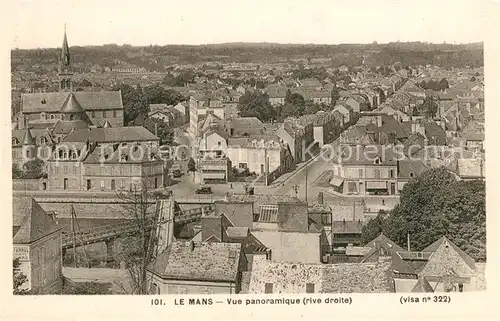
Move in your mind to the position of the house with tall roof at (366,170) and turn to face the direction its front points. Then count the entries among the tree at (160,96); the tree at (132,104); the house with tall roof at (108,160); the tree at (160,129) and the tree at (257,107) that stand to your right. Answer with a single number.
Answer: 5

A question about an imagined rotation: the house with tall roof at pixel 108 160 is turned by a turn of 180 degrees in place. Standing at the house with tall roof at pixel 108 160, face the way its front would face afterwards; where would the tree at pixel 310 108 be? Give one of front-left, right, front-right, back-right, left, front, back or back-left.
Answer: right

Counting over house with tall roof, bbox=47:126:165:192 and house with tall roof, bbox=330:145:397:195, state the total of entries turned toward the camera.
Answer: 2

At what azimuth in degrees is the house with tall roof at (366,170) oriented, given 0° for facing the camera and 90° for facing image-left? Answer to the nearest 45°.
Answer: approximately 0°
